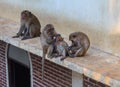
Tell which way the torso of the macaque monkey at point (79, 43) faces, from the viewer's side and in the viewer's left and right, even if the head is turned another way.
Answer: facing to the left of the viewer

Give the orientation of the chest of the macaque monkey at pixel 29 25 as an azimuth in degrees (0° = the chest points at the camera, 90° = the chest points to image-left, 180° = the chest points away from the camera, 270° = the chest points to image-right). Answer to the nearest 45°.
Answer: approximately 45°

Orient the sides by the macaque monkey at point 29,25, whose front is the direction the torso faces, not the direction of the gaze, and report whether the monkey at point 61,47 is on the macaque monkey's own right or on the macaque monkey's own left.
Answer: on the macaque monkey's own left
